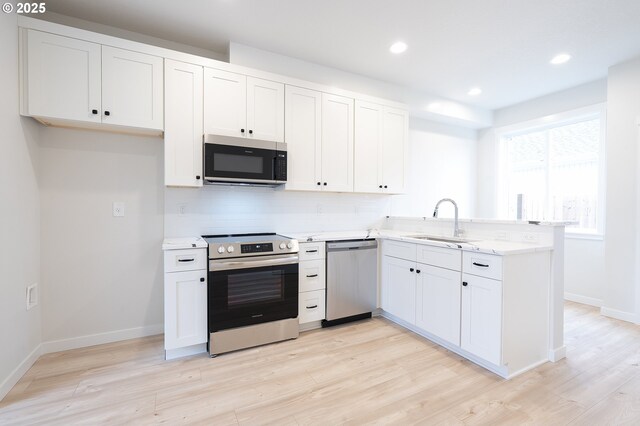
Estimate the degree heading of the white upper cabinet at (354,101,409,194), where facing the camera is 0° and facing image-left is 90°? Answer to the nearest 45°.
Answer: approximately 315°

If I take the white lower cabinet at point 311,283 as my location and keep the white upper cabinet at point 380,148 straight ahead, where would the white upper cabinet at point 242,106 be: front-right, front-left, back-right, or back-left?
back-left

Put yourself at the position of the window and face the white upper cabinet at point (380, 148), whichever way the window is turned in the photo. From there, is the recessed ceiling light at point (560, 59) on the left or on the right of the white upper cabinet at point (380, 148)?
left

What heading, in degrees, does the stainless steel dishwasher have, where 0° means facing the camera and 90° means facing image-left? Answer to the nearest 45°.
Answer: approximately 315°

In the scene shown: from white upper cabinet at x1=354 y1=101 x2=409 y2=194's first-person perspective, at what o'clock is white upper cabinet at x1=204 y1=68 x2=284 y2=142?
white upper cabinet at x1=204 y1=68 x2=284 y2=142 is roughly at 3 o'clock from white upper cabinet at x1=354 y1=101 x2=409 y2=194.
